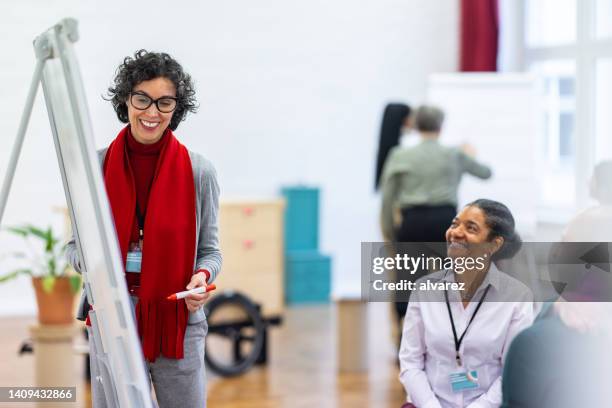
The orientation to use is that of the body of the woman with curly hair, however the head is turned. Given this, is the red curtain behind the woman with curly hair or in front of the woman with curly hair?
behind

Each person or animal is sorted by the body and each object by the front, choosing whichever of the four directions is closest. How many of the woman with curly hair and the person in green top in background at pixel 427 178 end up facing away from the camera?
1

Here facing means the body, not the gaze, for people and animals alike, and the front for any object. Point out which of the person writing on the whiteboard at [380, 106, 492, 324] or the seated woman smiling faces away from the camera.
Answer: the person writing on the whiteboard

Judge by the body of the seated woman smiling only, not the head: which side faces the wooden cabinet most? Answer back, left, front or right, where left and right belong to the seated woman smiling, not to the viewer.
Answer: right

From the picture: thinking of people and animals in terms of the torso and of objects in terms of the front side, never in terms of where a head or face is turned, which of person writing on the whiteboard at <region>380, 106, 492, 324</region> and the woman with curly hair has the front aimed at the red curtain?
the person writing on the whiteboard

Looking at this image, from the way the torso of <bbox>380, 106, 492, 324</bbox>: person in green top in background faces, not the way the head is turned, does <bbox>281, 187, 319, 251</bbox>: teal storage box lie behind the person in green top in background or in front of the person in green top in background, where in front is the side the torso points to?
in front

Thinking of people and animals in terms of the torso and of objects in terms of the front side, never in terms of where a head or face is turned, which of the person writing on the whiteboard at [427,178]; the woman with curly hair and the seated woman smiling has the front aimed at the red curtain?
the person writing on the whiteboard

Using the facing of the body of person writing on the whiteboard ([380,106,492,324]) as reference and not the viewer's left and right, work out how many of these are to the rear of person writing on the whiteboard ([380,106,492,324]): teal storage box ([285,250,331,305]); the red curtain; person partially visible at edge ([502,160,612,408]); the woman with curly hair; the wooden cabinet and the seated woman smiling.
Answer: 3

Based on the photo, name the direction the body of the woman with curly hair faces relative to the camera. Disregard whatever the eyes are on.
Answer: toward the camera

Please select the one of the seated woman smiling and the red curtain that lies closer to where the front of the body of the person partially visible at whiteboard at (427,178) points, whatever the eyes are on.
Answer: the red curtain

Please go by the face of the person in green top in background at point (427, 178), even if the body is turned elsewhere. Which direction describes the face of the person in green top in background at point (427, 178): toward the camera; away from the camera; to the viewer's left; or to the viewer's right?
away from the camera

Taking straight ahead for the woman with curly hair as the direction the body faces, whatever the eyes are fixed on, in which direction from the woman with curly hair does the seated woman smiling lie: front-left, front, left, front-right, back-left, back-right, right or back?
left

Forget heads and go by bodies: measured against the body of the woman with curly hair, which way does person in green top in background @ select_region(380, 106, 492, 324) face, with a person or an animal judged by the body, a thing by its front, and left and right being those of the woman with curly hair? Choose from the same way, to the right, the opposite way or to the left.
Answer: the opposite way

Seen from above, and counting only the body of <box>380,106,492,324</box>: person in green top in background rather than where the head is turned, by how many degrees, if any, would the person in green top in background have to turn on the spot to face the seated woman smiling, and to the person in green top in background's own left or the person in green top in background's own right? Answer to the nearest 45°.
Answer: approximately 180°

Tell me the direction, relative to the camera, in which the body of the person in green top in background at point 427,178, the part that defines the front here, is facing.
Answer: away from the camera
